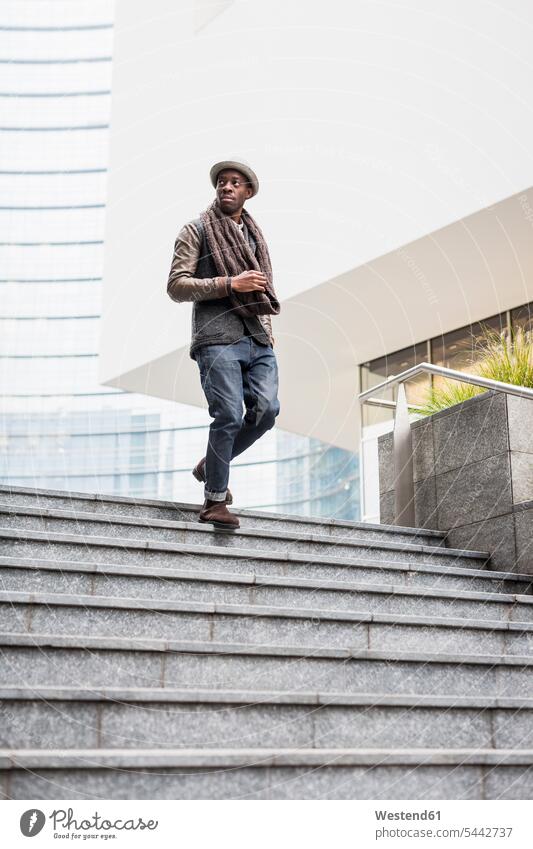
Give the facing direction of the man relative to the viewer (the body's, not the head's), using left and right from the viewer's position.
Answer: facing the viewer and to the right of the viewer

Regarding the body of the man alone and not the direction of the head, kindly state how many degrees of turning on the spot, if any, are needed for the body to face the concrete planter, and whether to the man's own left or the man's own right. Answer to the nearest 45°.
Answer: approximately 90° to the man's own left

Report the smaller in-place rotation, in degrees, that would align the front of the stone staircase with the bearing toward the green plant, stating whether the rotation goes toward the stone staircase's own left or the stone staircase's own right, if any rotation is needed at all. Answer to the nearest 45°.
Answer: approximately 135° to the stone staircase's own left

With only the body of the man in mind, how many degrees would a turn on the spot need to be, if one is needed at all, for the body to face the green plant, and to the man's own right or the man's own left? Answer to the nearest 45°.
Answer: approximately 90° to the man's own left

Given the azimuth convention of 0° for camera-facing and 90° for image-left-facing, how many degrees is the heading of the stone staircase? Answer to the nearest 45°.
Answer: approximately 0°

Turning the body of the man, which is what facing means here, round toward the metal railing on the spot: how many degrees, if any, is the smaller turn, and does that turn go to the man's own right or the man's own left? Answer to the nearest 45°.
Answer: approximately 90° to the man's own left
